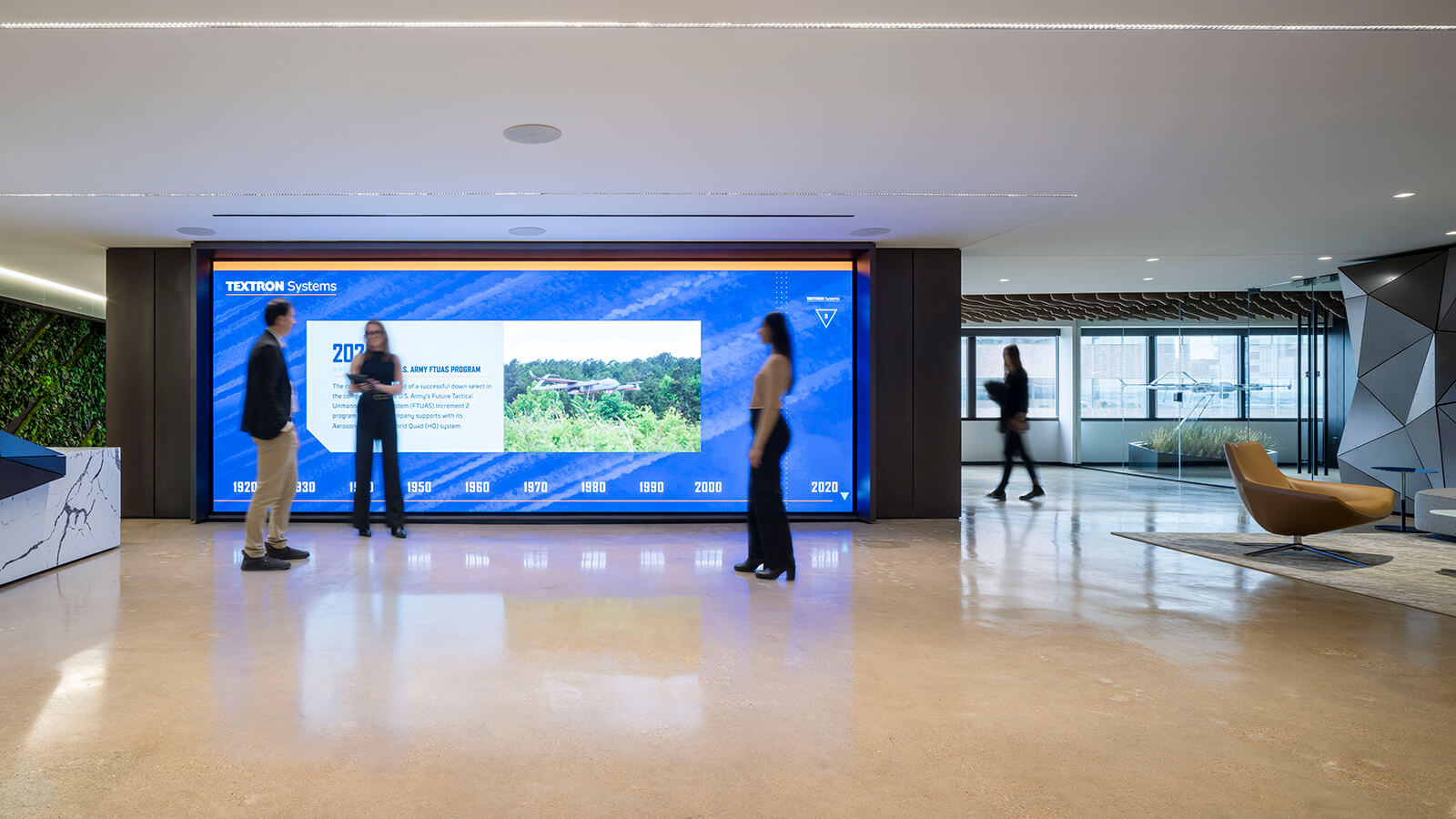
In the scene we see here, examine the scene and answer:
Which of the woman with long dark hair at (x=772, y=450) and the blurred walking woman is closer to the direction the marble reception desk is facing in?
the woman with long dark hair

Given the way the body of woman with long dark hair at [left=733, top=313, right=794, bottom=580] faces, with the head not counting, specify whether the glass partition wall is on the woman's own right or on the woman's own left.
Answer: on the woman's own right

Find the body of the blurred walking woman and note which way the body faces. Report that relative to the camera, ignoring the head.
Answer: to the viewer's left

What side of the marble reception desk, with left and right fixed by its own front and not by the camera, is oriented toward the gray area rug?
front

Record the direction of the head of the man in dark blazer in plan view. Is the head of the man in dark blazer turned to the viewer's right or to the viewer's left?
to the viewer's right

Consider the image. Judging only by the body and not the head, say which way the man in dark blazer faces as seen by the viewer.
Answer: to the viewer's right

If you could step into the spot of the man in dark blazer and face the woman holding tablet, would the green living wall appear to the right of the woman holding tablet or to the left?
left

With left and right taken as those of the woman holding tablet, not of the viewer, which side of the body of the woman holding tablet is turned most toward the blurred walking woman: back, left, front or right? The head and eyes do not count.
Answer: left

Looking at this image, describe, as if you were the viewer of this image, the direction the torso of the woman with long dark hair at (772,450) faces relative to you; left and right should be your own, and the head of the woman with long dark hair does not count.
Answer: facing to the left of the viewer

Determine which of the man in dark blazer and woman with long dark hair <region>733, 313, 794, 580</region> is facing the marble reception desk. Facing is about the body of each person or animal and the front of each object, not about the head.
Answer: the woman with long dark hair

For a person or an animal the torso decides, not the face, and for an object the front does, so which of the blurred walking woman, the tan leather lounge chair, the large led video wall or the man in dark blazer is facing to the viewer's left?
the blurred walking woman
